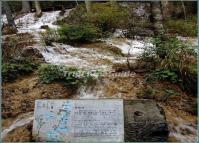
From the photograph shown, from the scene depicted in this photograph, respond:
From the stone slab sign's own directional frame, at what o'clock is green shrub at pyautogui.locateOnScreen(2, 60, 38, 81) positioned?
The green shrub is roughly at 5 o'clock from the stone slab sign.

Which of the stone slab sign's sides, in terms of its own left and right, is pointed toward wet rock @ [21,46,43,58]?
back

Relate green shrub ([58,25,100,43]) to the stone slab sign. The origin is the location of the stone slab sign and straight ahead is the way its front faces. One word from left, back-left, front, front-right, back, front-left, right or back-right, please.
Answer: back

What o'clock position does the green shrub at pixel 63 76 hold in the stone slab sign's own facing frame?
The green shrub is roughly at 6 o'clock from the stone slab sign.

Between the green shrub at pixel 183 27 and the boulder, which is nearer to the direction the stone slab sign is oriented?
the boulder

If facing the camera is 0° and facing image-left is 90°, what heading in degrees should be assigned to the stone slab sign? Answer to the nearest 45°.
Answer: approximately 0°

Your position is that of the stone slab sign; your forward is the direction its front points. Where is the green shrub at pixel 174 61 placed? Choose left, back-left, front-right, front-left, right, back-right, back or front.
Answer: back-left

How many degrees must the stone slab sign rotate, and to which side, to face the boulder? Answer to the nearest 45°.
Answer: approximately 90° to its left

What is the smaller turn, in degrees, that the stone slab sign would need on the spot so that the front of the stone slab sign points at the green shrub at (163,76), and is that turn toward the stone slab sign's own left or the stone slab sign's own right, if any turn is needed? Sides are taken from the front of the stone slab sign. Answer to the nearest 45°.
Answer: approximately 135° to the stone slab sign's own left

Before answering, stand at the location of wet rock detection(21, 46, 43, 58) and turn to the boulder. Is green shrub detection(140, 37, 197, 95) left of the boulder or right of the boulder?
left
